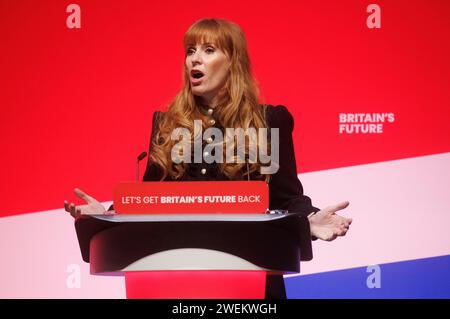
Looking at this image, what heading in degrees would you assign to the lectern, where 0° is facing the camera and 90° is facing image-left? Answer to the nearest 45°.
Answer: approximately 0°

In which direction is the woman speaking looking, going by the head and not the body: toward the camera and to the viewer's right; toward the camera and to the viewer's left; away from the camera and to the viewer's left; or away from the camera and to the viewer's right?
toward the camera and to the viewer's left

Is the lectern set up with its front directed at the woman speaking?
no
